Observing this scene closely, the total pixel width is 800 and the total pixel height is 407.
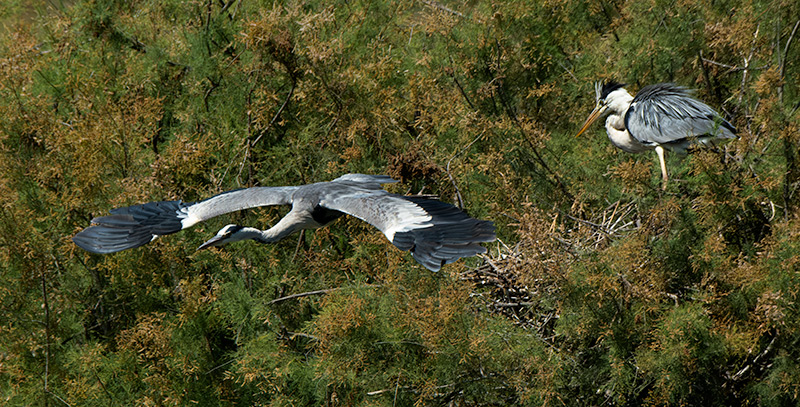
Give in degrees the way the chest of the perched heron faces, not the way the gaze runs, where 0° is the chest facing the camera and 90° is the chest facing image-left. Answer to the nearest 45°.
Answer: approximately 90°

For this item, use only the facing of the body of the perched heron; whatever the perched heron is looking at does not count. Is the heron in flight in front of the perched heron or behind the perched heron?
in front
